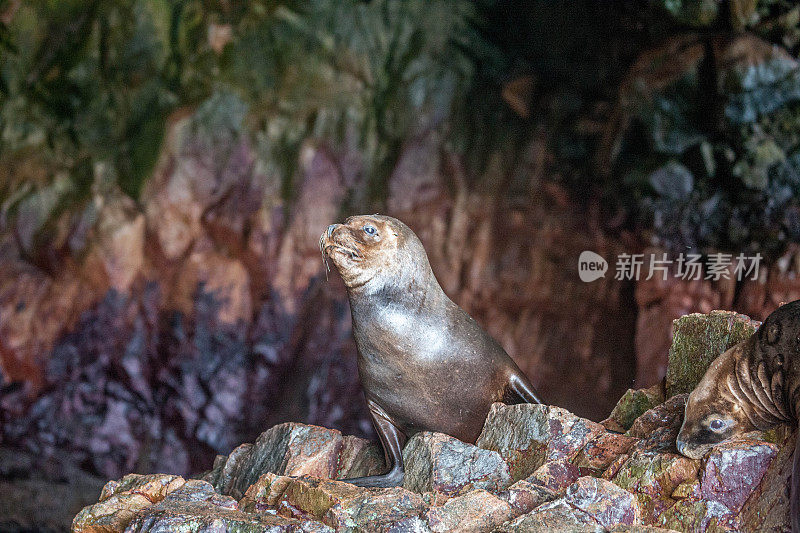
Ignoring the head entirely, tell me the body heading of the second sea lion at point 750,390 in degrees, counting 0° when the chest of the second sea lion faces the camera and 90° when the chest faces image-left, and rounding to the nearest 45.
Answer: approximately 90°

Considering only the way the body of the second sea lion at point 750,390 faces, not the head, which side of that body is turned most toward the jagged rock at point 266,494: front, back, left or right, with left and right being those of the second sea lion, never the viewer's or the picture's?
front

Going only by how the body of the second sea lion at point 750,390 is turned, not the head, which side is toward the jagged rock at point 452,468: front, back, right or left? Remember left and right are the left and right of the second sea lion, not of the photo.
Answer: front

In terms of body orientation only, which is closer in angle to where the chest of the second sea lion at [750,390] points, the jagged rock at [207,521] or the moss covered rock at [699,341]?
the jagged rock

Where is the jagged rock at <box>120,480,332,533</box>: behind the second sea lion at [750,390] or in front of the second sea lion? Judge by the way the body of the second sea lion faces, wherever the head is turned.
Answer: in front

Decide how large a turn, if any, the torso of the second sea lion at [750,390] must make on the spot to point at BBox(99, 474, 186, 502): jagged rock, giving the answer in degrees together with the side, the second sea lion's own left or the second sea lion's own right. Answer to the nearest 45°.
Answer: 0° — it already faces it

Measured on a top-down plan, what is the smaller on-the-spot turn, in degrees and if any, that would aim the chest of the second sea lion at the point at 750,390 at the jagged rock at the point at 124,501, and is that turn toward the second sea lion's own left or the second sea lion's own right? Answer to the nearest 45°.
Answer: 0° — it already faces it
